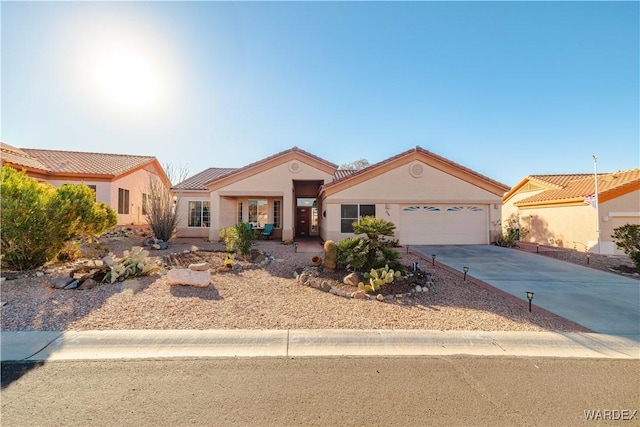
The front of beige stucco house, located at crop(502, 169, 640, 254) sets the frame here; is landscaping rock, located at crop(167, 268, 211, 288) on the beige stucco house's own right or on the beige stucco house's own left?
on the beige stucco house's own right

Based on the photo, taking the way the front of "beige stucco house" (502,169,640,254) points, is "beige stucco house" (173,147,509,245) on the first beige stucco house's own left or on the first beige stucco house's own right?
on the first beige stucco house's own right

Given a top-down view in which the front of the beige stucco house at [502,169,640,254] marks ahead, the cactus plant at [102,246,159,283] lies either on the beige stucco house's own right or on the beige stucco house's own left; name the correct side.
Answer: on the beige stucco house's own right

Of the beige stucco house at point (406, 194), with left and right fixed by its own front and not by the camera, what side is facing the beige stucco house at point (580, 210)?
left

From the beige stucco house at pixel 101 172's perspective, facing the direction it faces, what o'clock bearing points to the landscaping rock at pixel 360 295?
The landscaping rock is roughly at 10 o'clock from the beige stucco house.

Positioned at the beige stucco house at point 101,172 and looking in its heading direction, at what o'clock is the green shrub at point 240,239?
The green shrub is roughly at 10 o'clock from the beige stucco house.

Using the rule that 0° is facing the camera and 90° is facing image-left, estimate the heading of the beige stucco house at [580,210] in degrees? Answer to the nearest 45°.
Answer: approximately 315°
